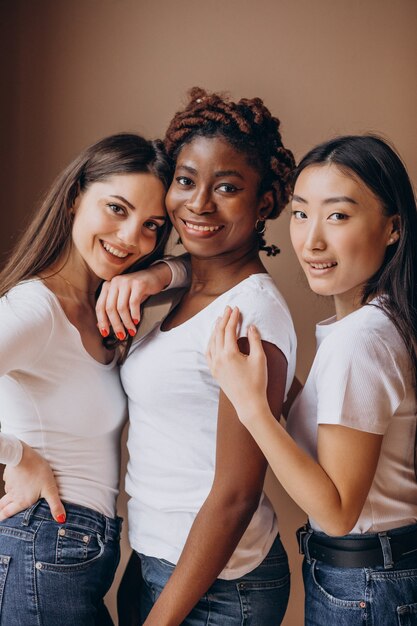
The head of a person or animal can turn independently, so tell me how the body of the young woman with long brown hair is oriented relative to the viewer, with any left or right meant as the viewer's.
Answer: facing the viewer and to the right of the viewer

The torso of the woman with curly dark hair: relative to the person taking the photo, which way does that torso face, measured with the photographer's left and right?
facing the viewer and to the left of the viewer
